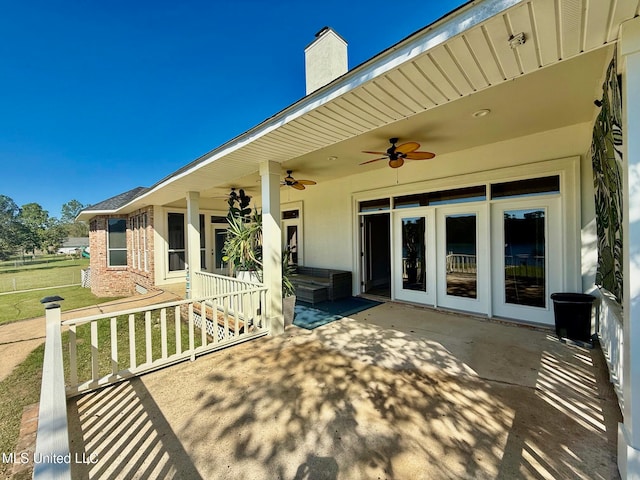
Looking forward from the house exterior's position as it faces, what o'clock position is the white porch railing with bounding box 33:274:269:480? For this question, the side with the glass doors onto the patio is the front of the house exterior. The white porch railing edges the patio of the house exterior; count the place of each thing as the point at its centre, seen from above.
The white porch railing is roughly at 1 o'clock from the house exterior.

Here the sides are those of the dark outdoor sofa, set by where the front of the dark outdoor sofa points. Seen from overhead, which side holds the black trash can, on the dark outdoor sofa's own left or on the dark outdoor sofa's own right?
on the dark outdoor sofa's own left
